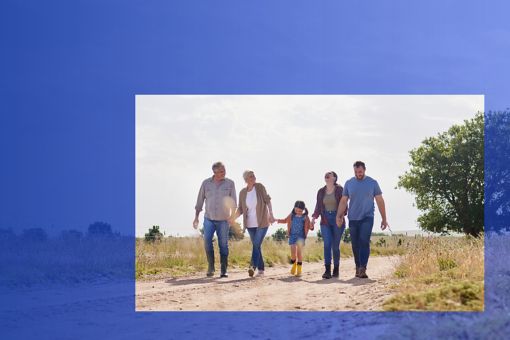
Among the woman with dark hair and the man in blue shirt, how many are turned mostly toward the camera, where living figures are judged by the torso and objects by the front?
2

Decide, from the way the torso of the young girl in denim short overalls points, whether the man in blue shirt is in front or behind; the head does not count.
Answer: in front

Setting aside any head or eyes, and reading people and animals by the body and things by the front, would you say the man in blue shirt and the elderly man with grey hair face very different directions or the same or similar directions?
same or similar directions

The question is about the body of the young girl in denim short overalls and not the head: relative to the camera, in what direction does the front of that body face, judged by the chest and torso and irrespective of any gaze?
toward the camera

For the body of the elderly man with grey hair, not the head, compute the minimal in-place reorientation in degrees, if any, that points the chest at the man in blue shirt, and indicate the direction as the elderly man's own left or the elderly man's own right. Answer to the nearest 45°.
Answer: approximately 45° to the elderly man's own left

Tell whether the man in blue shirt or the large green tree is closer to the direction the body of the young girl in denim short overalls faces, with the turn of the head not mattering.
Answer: the man in blue shirt

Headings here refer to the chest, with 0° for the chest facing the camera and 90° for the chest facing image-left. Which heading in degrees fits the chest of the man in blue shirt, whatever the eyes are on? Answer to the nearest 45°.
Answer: approximately 0°

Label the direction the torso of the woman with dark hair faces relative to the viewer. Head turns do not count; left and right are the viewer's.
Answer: facing the viewer

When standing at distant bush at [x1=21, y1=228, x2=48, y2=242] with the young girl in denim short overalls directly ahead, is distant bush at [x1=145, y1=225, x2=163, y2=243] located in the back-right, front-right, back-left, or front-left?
front-left

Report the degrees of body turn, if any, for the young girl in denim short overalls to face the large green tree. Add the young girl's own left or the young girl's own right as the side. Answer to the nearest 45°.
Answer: approximately 180°
